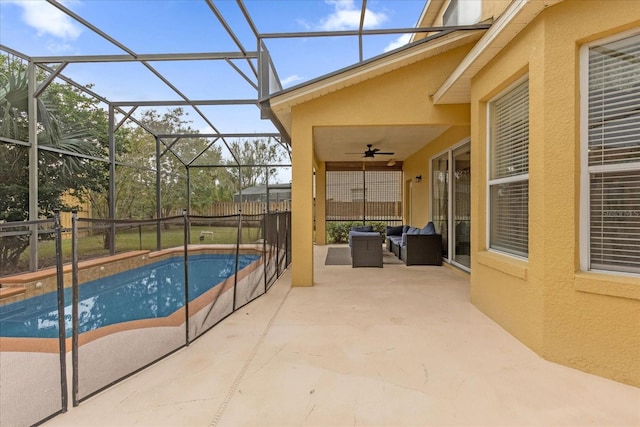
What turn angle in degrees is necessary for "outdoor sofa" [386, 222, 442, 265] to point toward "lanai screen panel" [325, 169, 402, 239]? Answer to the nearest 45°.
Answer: approximately 45° to its right

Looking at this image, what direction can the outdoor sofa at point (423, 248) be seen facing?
to the viewer's left

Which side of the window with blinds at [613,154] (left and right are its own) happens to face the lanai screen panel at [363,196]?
right

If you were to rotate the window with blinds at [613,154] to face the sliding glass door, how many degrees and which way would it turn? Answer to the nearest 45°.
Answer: approximately 90° to its right

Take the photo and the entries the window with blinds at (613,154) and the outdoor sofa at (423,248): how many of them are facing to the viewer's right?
0

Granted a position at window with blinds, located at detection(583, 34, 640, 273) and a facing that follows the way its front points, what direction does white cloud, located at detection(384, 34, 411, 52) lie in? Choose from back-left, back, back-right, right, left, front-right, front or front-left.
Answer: right

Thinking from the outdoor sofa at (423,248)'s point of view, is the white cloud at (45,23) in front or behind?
in front

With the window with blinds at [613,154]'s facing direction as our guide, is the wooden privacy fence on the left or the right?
on its right

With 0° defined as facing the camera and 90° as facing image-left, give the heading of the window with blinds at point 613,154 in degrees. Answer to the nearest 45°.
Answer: approximately 45°

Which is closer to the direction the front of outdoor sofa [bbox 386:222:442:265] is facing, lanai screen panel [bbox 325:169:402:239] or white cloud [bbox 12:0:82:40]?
the white cloud

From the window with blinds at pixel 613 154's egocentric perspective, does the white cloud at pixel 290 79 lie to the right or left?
on its right
